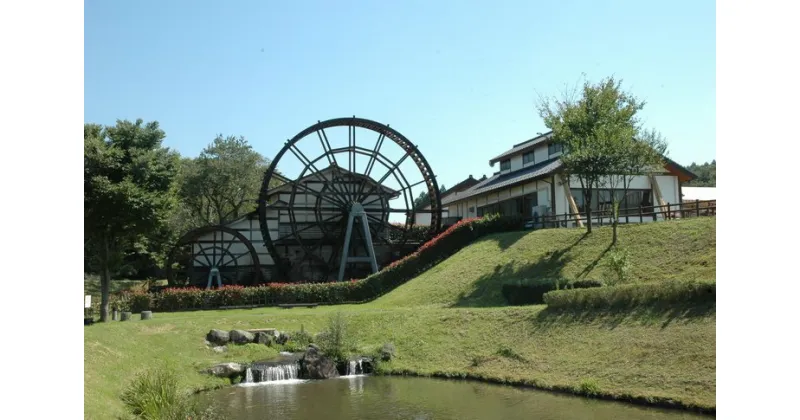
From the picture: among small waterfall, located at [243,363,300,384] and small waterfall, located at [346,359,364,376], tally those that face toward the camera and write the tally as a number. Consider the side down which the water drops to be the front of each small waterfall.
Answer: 2

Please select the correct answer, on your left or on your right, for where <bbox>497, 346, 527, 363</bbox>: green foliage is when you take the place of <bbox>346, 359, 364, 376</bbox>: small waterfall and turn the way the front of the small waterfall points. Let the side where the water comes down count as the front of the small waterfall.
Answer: on your left

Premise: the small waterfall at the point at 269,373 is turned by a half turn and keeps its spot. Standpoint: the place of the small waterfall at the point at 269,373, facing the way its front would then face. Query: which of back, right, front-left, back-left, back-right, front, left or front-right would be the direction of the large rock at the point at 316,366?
right

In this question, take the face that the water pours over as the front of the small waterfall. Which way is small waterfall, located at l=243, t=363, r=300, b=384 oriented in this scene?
toward the camera

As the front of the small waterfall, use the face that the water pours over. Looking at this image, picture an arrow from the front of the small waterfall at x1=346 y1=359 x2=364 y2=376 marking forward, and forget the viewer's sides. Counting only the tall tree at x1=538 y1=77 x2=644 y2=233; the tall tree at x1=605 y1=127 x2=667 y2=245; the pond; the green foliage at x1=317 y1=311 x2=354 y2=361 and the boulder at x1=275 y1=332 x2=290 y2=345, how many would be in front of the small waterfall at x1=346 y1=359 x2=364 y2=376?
1

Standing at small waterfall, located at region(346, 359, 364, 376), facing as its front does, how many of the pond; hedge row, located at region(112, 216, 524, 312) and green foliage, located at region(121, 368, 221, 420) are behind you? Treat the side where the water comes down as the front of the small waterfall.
1

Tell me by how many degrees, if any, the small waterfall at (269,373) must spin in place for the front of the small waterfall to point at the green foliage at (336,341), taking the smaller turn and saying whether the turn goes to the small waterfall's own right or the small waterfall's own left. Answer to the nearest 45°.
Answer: approximately 135° to the small waterfall's own left

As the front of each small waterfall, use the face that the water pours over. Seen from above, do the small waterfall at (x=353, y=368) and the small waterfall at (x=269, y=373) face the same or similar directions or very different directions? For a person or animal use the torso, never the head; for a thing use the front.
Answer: same or similar directions

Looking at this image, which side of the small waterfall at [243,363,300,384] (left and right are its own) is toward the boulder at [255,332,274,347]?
back

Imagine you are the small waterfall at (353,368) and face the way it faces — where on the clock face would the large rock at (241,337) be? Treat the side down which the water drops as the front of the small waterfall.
The large rock is roughly at 4 o'clock from the small waterfall.

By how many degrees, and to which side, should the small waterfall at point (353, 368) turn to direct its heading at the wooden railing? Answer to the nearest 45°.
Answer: approximately 135° to its left

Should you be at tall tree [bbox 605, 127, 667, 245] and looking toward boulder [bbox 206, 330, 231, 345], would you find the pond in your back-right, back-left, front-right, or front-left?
front-left

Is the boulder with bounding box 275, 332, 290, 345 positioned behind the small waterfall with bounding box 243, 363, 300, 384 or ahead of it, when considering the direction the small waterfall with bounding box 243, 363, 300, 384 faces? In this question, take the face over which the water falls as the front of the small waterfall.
behind

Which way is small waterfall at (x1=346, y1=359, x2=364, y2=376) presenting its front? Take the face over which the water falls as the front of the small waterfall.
toward the camera
